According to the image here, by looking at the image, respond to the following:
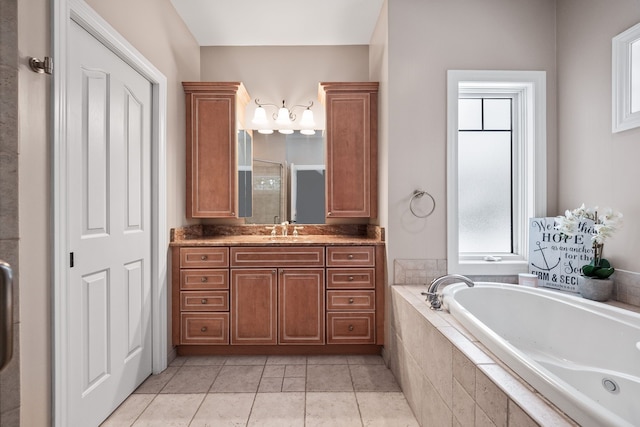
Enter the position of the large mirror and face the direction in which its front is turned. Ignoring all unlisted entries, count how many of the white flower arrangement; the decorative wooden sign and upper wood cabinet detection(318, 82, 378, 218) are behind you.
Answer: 0

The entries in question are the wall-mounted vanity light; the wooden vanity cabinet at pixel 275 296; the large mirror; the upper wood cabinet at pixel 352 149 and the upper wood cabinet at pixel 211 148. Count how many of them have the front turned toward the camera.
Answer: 5

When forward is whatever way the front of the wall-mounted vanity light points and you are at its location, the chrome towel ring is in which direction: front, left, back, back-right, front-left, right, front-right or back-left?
front-left

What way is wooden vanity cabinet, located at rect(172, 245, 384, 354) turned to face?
toward the camera

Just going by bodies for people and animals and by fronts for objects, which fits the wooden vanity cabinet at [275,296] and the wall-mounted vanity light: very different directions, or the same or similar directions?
same or similar directions

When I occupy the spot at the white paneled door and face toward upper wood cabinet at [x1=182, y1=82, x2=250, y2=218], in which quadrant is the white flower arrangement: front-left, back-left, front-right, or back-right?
front-right

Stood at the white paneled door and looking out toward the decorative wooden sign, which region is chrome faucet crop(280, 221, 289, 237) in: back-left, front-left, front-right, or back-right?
front-left

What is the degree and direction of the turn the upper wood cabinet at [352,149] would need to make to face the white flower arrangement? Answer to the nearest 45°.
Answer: approximately 45° to its left

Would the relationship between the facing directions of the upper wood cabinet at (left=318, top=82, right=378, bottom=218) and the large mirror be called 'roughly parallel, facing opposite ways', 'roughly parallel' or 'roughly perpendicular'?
roughly parallel

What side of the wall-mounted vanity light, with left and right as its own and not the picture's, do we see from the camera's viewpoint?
front

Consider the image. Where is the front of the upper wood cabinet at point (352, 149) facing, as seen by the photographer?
facing the viewer

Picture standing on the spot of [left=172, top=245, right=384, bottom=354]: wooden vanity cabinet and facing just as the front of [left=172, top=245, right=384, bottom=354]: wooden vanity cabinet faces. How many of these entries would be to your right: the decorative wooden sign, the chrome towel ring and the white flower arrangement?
0

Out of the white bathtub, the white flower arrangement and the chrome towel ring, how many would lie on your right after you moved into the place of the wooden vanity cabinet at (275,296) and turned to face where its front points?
0

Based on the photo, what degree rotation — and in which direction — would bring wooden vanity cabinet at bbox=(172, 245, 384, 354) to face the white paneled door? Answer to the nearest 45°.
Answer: approximately 45° to its right

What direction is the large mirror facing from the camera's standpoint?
toward the camera
